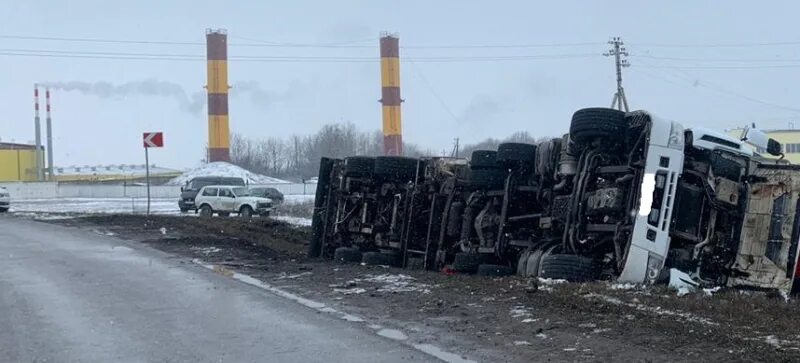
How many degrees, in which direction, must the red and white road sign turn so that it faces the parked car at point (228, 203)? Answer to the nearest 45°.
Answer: approximately 135° to its left

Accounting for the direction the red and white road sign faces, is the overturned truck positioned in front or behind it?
in front

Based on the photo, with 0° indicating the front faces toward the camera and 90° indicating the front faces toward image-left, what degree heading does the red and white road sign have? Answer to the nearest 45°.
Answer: approximately 0°

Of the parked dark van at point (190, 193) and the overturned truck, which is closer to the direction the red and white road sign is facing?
the overturned truck

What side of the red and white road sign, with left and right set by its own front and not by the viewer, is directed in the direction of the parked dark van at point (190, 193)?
back
